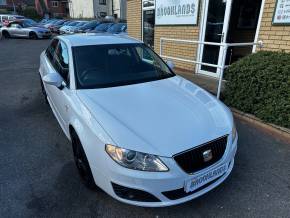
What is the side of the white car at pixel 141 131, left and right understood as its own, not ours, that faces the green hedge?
left

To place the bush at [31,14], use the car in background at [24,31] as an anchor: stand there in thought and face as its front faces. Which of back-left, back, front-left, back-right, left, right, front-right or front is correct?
back-left

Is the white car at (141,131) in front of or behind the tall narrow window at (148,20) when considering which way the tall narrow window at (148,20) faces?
in front

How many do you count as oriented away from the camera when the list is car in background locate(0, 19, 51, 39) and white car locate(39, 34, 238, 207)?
0

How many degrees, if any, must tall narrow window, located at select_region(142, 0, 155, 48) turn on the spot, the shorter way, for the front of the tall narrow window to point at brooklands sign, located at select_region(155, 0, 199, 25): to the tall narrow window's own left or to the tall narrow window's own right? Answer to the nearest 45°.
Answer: approximately 90° to the tall narrow window's own left

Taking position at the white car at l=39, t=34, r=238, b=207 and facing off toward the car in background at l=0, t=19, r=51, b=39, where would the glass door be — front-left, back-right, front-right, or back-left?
front-right

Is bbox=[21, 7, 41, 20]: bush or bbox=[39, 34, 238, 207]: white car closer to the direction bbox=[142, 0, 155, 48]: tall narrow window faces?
the white car

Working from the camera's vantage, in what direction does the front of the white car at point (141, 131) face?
facing the viewer and to the right of the viewer

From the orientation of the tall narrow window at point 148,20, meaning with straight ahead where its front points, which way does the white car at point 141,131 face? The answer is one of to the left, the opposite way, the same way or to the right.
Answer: to the left

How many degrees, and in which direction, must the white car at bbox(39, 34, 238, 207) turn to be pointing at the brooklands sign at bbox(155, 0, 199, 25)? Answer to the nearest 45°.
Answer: approximately 135° to its left

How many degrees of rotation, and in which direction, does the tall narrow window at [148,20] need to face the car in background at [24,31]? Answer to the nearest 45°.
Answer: approximately 90° to its right

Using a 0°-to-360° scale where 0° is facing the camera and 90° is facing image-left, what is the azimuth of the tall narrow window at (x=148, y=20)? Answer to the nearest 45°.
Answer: approximately 45°
